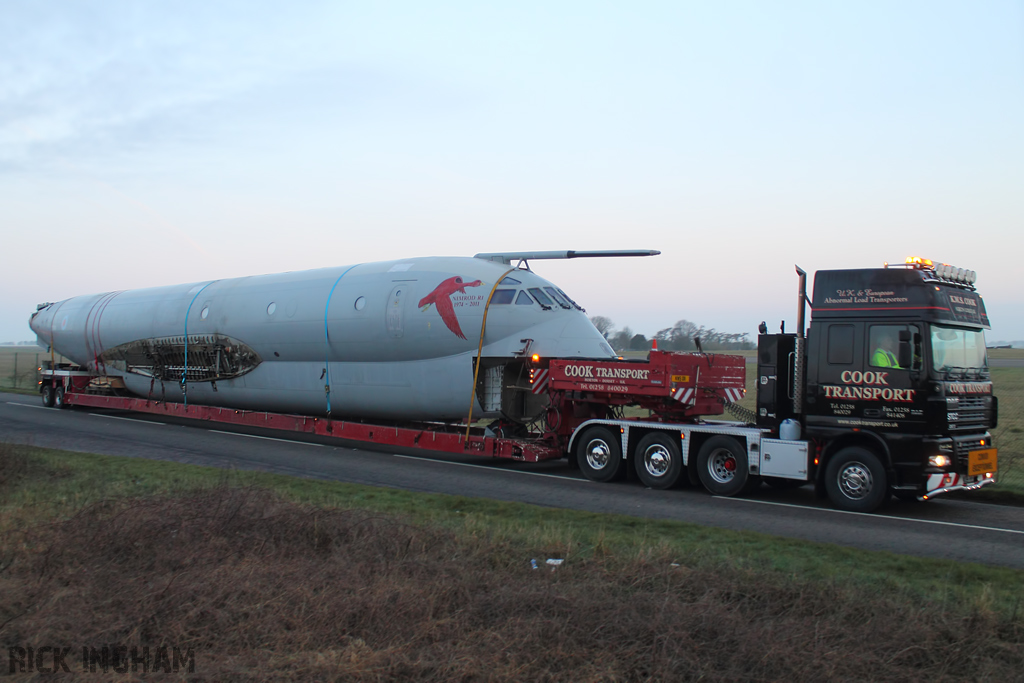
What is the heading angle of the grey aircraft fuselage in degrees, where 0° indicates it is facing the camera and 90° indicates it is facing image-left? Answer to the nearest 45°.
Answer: approximately 315°

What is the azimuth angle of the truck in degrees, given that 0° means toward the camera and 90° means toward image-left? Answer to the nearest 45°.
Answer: approximately 315°

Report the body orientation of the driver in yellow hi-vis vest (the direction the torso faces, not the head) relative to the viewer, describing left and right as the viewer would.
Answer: facing the viewer and to the right of the viewer

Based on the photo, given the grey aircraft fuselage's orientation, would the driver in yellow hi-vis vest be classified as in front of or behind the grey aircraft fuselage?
in front

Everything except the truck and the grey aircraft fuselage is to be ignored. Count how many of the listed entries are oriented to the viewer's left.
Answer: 0

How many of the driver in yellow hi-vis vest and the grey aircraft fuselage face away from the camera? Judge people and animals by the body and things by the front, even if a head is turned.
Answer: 0
